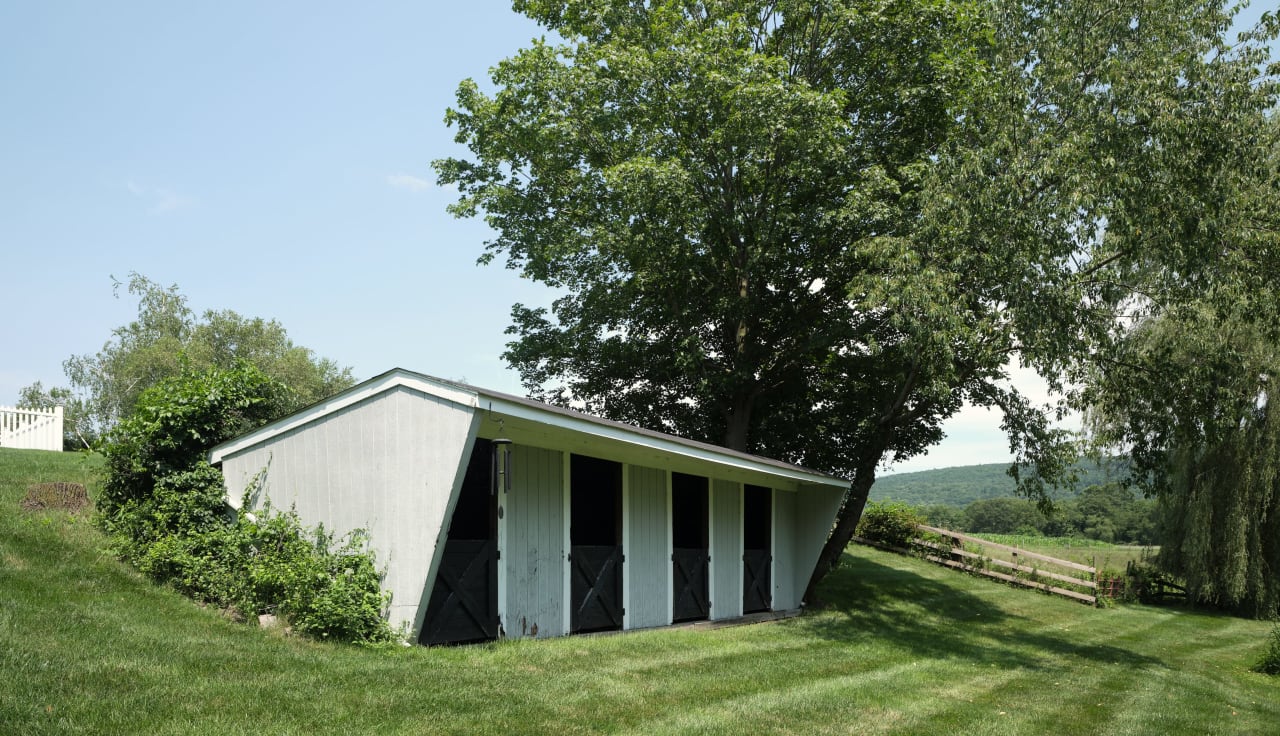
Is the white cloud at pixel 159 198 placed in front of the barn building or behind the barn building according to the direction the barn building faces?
behind

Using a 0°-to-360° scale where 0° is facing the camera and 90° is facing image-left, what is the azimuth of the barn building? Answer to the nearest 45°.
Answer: approximately 315°

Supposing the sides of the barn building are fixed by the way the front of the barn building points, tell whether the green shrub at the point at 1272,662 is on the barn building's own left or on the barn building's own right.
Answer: on the barn building's own left

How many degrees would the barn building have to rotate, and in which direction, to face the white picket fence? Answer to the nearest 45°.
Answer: approximately 180°

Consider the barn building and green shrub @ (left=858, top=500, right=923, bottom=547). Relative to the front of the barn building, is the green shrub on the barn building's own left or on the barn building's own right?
on the barn building's own left

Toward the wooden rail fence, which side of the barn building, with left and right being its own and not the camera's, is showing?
left

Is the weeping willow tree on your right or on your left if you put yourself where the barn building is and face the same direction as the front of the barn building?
on your left

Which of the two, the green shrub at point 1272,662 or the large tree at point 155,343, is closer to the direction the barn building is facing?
the green shrub
